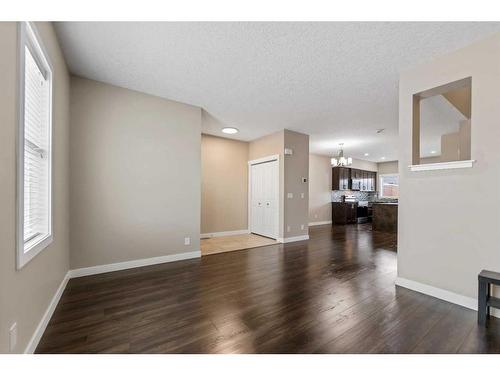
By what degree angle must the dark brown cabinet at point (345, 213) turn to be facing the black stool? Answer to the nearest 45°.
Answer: approximately 45° to its right

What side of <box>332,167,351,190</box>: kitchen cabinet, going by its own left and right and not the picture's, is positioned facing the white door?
right

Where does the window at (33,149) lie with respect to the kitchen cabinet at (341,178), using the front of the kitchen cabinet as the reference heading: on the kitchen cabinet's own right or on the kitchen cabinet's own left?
on the kitchen cabinet's own right

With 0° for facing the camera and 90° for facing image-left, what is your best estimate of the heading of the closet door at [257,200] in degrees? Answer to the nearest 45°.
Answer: approximately 45°

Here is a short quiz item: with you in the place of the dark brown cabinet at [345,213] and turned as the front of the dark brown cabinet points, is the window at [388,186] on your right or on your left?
on your left

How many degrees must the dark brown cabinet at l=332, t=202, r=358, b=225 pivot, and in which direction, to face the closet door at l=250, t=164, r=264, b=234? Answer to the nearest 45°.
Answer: approximately 90° to its right

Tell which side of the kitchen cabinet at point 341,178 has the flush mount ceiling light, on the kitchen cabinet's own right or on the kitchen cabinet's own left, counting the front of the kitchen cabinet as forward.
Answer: on the kitchen cabinet's own right

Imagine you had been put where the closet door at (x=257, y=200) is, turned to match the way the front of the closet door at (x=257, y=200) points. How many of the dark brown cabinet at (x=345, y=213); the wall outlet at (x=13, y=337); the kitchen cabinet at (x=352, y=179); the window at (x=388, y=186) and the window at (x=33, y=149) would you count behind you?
3

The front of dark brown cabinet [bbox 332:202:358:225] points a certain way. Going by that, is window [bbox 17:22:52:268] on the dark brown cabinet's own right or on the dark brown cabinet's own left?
on the dark brown cabinet's own right

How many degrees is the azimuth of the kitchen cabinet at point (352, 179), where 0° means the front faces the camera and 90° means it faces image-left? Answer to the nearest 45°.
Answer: approximately 315°
